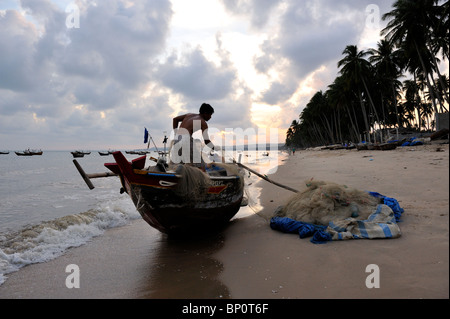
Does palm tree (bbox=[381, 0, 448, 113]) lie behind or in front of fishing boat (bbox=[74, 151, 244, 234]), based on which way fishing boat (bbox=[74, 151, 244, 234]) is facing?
behind

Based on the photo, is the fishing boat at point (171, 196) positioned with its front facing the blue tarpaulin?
no

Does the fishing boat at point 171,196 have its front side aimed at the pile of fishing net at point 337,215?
no

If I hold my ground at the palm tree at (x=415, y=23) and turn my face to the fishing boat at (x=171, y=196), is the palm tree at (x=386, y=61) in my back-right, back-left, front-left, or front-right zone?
back-right

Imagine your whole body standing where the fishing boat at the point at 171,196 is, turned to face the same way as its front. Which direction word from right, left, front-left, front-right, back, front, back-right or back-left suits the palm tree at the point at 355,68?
back
